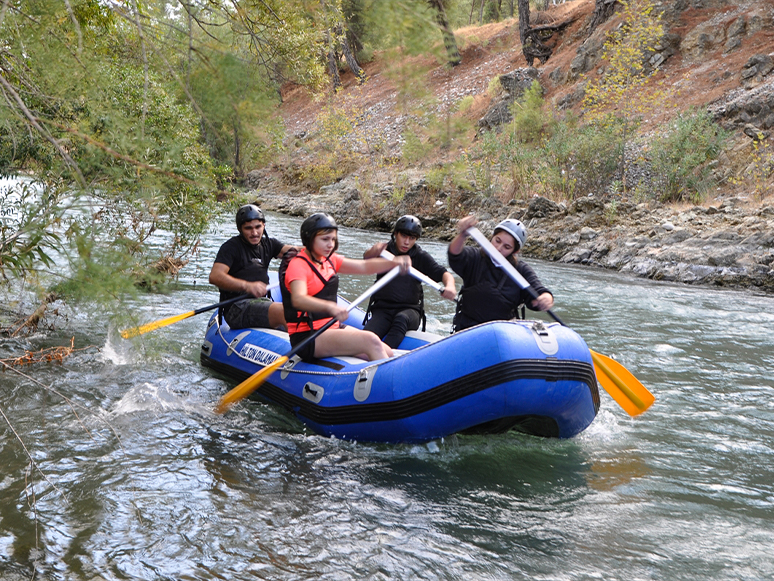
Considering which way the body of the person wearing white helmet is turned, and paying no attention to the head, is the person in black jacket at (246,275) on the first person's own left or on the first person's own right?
on the first person's own right

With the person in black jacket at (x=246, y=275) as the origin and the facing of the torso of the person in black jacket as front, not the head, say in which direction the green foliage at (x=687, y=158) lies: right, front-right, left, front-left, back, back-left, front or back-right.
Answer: left

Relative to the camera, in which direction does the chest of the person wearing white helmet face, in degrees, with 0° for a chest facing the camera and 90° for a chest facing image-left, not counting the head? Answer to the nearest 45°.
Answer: approximately 0°

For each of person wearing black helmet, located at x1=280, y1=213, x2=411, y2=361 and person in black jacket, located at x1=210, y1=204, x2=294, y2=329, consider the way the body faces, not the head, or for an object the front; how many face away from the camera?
0

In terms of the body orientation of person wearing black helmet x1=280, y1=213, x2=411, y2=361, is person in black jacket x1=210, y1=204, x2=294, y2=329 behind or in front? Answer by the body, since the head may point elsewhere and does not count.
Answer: behind

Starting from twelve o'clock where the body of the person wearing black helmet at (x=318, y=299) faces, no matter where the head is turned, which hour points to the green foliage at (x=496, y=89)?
The green foliage is roughly at 8 o'clock from the person wearing black helmet.
